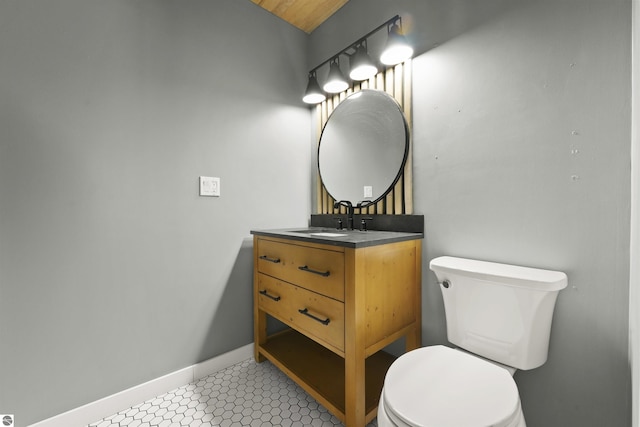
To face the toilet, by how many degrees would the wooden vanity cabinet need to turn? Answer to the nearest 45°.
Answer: approximately 90° to its left

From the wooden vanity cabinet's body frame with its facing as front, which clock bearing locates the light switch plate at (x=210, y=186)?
The light switch plate is roughly at 2 o'clock from the wooden vanity cabinet.

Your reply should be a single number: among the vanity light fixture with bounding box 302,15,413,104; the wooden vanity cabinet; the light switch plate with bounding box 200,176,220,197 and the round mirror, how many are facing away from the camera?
0

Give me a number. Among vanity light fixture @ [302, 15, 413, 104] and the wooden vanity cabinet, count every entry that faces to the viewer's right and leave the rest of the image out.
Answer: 0

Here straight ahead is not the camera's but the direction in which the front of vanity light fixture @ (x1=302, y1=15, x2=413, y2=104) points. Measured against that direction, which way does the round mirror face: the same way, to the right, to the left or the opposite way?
the same way

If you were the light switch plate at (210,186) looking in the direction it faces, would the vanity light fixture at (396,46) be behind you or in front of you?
in front

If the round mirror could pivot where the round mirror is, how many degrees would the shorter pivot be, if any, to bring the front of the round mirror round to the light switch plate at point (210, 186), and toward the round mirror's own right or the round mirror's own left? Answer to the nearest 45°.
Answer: approximately 45° to the round mirror's own right

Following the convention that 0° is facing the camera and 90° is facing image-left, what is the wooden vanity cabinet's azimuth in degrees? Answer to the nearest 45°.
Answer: approximately 45°

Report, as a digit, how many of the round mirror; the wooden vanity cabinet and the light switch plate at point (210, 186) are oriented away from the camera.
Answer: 0

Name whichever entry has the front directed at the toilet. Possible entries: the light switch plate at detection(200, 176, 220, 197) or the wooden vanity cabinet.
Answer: the light switch plate

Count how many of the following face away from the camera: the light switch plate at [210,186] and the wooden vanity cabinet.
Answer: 0

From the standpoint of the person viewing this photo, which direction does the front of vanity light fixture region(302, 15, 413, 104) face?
facing the viewer and to the left of the viewer

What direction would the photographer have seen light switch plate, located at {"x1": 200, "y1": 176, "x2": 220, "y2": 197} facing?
facing the viewer and to the right of the viewer
